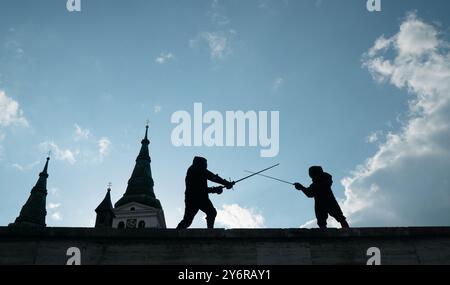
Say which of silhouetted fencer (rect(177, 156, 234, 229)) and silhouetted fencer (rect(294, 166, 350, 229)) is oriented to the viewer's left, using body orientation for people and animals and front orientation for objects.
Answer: silhouetted fencer (rect(294, 166, 350, 229))

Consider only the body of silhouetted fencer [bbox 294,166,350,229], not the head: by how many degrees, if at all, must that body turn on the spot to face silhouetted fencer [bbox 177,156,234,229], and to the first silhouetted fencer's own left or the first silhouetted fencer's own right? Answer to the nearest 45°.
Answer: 0° — they already face them

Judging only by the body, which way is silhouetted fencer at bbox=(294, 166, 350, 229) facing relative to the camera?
to the viewer's left

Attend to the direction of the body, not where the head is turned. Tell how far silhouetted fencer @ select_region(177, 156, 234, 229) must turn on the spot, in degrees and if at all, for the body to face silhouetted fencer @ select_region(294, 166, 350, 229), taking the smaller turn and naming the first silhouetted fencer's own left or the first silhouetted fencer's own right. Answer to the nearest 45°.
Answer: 0° — they already face them

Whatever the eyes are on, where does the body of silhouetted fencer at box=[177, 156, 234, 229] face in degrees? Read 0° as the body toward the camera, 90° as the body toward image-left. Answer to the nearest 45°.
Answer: approximately 270°

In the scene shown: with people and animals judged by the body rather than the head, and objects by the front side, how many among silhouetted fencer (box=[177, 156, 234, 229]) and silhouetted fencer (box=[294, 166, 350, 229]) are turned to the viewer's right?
1

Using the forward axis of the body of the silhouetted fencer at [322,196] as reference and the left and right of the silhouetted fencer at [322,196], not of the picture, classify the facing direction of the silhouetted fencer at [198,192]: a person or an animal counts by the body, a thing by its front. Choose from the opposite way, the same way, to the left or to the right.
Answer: the opposite way
